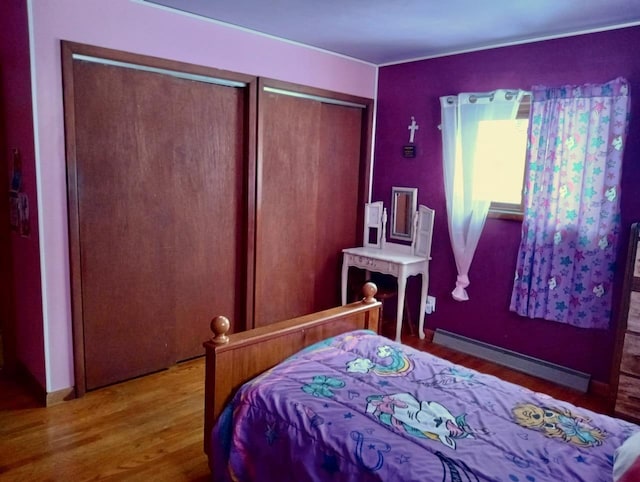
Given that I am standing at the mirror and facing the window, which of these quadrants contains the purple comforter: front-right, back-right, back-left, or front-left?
front-right

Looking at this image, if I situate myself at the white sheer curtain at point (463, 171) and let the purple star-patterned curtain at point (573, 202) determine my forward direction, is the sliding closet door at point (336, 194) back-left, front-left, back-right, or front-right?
back-right

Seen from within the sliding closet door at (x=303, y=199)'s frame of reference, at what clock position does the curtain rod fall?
The curtain rod is roughly at 11 o'clock from the sliding closet door.

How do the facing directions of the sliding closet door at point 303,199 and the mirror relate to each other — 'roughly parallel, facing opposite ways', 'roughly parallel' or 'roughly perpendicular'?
roughly perpendicular

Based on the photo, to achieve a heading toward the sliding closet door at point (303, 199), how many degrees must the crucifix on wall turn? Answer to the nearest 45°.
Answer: approximately 45° to its right

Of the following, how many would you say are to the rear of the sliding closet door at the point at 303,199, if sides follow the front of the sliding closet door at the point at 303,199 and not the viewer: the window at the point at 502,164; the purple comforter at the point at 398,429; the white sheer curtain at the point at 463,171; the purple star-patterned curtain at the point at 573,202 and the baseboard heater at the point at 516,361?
0

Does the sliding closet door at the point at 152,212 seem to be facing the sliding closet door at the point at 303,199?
no

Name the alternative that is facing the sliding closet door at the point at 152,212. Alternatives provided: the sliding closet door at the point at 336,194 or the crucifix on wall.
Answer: the crucifix on wall

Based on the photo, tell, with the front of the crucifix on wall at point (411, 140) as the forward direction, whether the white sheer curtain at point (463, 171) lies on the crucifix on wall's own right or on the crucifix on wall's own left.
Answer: on the crucifix on wall's own left

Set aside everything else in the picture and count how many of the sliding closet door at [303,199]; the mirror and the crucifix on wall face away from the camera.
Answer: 0

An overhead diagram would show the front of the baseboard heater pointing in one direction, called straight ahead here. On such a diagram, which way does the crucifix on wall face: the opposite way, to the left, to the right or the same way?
the same way

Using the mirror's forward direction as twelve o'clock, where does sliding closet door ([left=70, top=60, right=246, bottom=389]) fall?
The sliding closet door is roughly at 12 o'clock from the mirror.

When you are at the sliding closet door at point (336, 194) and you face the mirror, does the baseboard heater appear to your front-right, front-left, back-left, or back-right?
front-right

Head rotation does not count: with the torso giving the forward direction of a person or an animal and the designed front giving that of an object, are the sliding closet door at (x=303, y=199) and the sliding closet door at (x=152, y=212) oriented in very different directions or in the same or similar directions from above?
same or similar directions

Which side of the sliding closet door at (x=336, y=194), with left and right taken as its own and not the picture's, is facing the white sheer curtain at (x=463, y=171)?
front

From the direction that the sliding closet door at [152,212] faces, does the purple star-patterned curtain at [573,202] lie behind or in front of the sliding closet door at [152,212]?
in front

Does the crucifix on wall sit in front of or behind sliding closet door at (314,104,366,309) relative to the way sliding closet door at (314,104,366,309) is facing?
in front

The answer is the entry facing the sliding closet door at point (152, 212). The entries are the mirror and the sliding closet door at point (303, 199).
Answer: the mirror

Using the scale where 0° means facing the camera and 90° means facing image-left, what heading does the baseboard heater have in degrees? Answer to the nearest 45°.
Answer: approximately 45°

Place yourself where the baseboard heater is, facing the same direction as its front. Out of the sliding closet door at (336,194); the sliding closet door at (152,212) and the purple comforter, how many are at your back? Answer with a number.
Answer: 0

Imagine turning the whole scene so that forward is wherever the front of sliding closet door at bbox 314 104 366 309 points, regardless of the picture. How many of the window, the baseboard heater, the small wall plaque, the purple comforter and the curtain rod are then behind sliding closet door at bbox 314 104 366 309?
0
